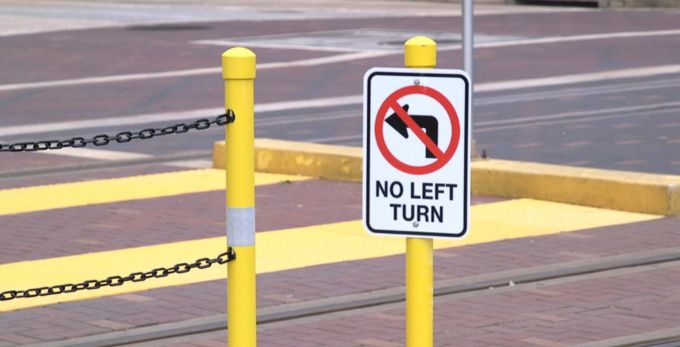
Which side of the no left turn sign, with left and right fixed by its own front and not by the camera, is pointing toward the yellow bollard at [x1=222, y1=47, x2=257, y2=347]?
right

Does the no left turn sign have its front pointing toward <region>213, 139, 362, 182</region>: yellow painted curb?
no

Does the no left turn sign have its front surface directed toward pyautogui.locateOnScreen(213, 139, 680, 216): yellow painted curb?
no

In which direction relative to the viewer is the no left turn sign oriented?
toward the camera
